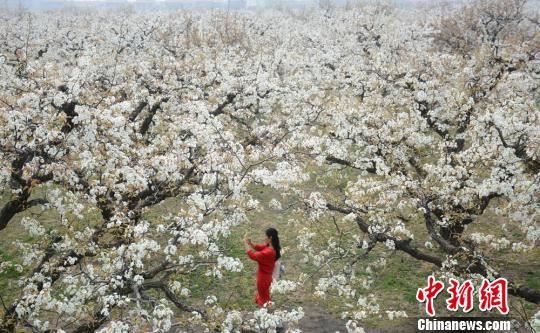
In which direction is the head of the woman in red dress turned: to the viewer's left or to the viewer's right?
to the viewer's left

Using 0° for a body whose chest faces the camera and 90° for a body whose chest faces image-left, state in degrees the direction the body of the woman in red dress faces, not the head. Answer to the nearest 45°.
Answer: approximately 90°
